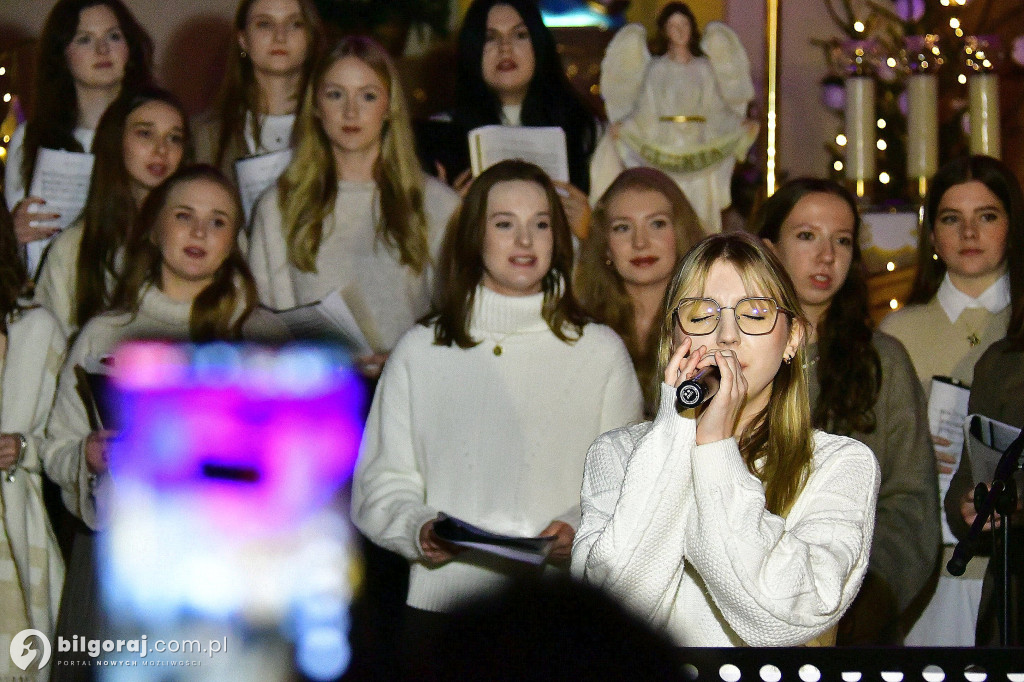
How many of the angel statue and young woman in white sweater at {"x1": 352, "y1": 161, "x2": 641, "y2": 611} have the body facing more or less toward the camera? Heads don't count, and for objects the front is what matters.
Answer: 2

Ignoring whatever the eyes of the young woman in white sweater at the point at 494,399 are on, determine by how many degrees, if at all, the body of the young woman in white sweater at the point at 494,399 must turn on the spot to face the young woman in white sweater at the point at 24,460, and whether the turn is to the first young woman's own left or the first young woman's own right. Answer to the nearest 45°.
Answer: approximately 90° to the first young woman's own right

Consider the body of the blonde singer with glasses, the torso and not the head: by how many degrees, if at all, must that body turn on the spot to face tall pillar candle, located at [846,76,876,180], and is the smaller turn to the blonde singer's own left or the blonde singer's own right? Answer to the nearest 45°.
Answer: approximately 135° to the blonde singer's own right

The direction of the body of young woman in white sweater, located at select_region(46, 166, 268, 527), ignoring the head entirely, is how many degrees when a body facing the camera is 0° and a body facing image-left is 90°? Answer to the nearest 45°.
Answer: approximately 315°

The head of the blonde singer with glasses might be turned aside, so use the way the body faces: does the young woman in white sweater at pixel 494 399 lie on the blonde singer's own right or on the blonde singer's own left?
on the blonde singer's own right

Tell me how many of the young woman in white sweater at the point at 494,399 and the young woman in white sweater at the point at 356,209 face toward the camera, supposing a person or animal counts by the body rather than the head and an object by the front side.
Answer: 2
